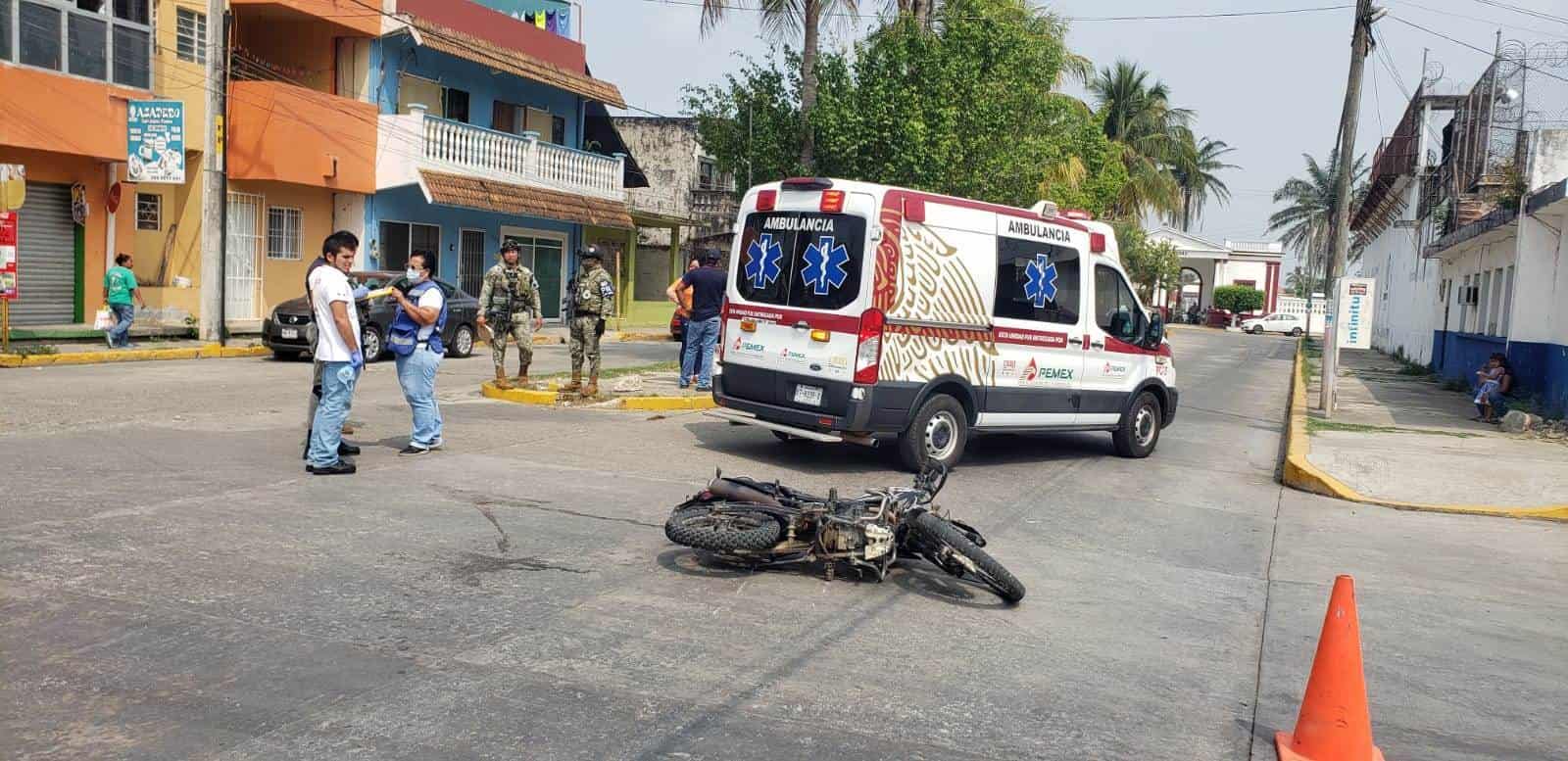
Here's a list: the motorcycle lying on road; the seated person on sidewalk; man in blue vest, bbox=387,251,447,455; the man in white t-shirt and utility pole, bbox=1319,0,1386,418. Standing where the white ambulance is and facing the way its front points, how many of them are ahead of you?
2

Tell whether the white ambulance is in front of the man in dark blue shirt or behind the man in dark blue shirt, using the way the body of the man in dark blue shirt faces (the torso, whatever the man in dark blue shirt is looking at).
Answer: behind

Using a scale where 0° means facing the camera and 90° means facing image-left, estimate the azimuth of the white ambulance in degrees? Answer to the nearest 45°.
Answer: approximately 225°

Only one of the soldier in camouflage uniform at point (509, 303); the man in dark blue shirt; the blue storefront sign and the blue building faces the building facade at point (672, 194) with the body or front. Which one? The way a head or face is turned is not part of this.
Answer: the man in dark blue shirt

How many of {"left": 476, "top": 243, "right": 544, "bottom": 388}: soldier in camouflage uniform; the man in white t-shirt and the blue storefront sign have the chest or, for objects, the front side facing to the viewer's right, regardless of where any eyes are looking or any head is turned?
1

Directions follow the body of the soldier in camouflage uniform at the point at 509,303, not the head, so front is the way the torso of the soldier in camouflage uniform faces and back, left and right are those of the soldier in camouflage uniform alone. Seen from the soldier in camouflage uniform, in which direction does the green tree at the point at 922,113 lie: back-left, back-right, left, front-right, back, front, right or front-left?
back-left

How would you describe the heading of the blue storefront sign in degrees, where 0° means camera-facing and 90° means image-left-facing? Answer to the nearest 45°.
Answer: approximately 0°

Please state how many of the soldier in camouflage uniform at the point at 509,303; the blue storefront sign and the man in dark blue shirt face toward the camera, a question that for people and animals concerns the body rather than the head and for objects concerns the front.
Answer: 2

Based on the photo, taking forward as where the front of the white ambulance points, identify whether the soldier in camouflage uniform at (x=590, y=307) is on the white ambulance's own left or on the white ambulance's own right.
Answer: on the white ambulance's own left

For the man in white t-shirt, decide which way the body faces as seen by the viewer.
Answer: to the viewer's right

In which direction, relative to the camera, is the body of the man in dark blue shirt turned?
away from the camera
